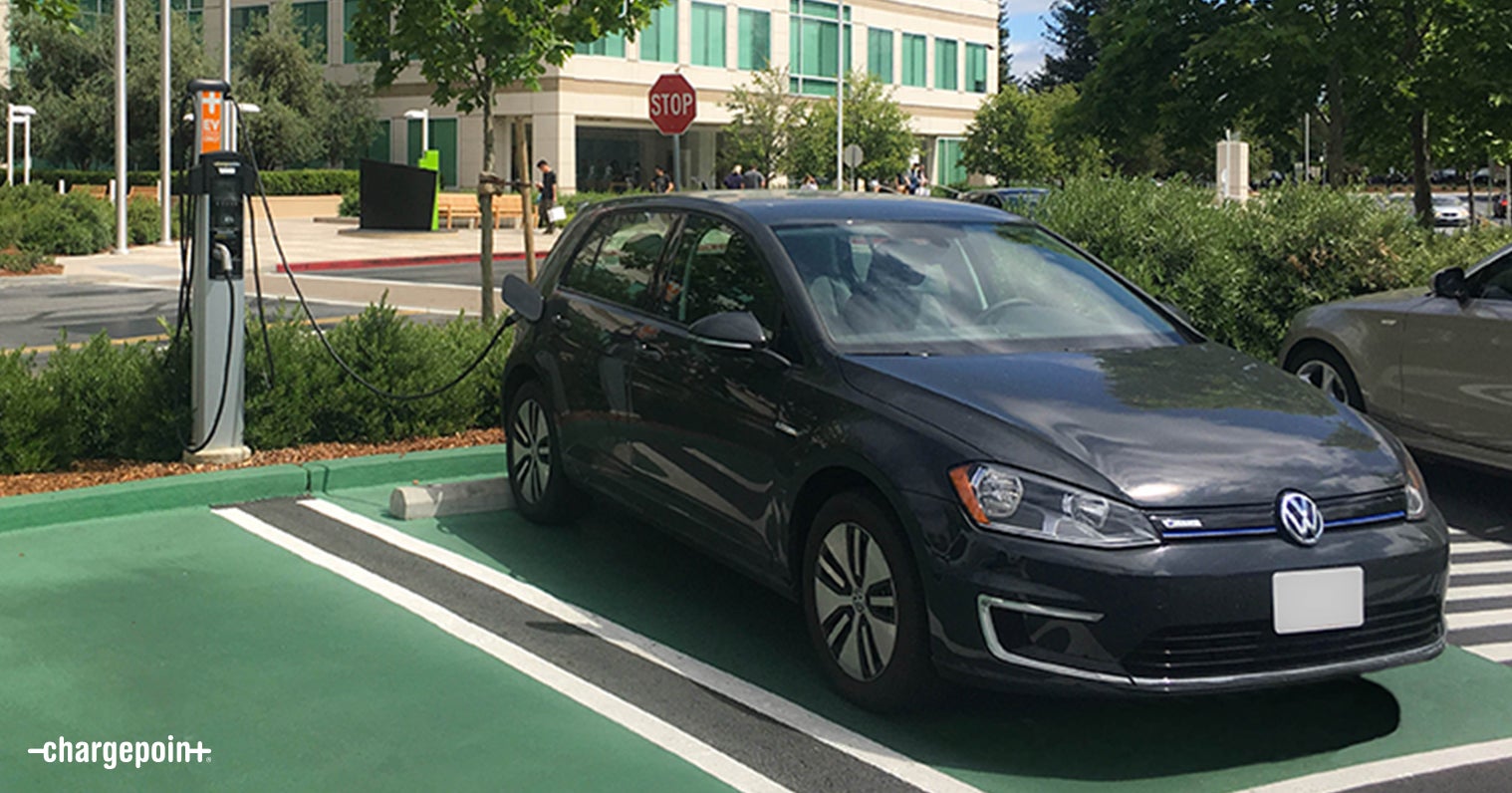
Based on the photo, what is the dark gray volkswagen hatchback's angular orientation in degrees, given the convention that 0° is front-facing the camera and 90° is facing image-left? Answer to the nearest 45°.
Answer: approximately 315°

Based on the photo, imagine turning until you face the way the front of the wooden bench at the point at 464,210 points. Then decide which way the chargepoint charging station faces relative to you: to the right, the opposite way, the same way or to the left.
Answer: the same way

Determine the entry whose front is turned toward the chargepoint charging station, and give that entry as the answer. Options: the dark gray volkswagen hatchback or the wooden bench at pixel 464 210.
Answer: the wooden bench

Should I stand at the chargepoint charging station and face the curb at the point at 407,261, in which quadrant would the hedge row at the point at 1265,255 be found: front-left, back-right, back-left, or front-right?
front-right

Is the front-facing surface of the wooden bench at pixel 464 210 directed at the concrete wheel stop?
yes

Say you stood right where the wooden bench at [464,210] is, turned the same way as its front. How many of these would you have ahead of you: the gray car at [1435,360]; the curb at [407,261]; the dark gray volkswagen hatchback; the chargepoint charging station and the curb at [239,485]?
5

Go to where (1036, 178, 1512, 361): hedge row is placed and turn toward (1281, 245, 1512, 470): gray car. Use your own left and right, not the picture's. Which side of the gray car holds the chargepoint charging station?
right

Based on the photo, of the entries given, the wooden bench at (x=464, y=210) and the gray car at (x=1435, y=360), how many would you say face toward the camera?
1

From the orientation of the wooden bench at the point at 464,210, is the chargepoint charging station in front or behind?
in front

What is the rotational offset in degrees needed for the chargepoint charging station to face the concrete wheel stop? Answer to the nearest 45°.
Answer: approximately 45° to its left

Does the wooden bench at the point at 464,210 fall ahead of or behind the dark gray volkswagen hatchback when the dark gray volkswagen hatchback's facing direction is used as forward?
behind

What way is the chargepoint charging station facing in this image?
toward the camera

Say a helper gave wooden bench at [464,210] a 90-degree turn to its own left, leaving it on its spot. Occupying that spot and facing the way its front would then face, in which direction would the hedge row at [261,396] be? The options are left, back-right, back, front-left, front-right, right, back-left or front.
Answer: right

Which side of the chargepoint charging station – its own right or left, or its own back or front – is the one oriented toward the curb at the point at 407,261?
back

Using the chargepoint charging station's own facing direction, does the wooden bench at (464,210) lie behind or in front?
behind

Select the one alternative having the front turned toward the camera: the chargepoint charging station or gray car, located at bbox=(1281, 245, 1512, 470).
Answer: the chargepoint charging station

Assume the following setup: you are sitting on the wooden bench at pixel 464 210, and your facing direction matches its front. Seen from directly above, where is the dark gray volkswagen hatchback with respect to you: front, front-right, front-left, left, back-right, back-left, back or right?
front

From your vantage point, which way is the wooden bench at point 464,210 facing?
toward the camera
